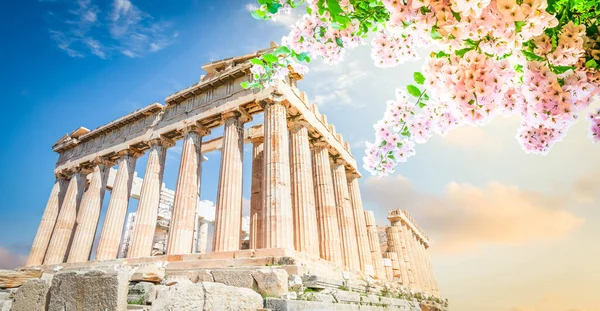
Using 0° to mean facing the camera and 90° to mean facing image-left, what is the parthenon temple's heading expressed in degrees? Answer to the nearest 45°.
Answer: approximately 45°

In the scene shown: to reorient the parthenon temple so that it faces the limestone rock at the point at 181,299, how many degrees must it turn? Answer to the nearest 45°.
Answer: approximately 45° to its left

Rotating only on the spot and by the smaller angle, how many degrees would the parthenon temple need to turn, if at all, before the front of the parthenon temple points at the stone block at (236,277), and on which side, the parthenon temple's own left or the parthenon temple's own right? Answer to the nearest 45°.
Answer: approximately 45° to the parthenon temple's own left

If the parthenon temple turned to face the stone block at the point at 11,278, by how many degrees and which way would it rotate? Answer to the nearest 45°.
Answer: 0° — it already faces it

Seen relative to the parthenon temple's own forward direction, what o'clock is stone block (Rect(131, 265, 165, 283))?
The stone block is roughly at 11 o'clock from the parthenon temple.

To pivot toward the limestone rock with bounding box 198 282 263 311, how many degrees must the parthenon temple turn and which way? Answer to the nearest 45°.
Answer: approximately 45° to its left

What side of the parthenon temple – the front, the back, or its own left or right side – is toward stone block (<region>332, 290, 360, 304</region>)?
left

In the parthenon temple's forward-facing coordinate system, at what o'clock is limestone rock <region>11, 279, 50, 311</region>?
The limestone rock is roughly at 11 o'clock from the parthenon temple.

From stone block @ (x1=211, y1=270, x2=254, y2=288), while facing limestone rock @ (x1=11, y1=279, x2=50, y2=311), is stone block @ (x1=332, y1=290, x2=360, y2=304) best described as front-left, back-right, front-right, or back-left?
back-left

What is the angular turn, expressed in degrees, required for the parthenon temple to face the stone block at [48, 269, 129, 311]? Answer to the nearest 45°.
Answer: approximately 45° to its left

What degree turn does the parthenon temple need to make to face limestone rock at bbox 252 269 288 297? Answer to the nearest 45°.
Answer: approximately 45° to its left
